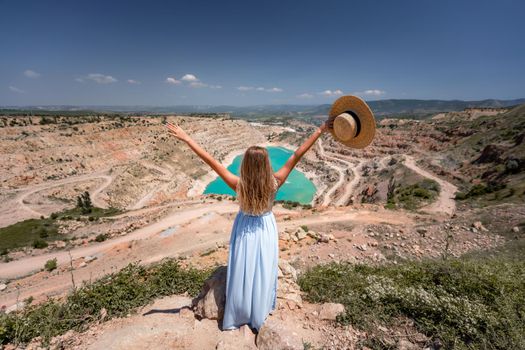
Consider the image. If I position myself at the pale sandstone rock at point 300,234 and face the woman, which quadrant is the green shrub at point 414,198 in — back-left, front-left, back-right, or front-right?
back-left

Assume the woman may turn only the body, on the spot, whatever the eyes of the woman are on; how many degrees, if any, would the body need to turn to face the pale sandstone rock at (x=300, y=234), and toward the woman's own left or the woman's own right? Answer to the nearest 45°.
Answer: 0° — they already face it

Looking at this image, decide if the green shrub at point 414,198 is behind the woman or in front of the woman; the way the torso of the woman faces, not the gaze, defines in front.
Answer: in front

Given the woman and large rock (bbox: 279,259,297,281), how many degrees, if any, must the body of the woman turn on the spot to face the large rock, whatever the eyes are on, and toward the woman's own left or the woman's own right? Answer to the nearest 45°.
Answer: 0° — they already face it

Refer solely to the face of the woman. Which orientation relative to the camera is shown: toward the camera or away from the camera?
away from the camera

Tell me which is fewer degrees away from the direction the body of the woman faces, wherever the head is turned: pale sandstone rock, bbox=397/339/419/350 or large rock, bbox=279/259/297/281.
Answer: the large rock

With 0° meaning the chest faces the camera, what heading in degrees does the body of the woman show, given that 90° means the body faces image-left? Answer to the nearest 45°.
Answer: approximately 180°

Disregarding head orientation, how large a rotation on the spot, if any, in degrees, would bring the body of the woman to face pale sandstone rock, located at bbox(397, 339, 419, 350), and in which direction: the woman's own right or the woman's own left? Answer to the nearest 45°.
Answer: approximately 90° to the woman's own right
